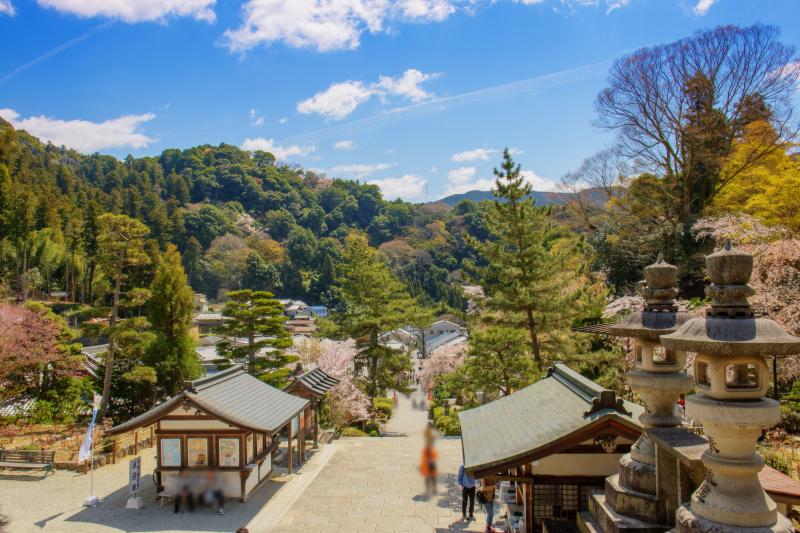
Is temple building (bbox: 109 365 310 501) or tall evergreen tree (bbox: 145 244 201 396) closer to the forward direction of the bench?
the temple building

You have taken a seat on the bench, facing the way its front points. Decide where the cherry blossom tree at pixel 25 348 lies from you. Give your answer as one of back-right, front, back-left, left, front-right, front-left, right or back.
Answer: back

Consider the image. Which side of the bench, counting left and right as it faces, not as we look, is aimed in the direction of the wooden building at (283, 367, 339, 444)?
left

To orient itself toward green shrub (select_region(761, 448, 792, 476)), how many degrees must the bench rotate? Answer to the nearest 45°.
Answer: approximately 45° to its left

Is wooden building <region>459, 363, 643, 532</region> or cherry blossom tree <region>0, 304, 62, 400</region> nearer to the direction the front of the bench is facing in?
the wooden building

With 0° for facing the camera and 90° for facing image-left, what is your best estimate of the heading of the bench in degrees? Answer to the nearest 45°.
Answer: approximately 0°

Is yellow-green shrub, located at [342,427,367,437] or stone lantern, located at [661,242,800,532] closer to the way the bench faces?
the stone lantern

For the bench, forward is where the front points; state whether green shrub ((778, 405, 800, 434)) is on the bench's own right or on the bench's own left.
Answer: on the bench's own left
